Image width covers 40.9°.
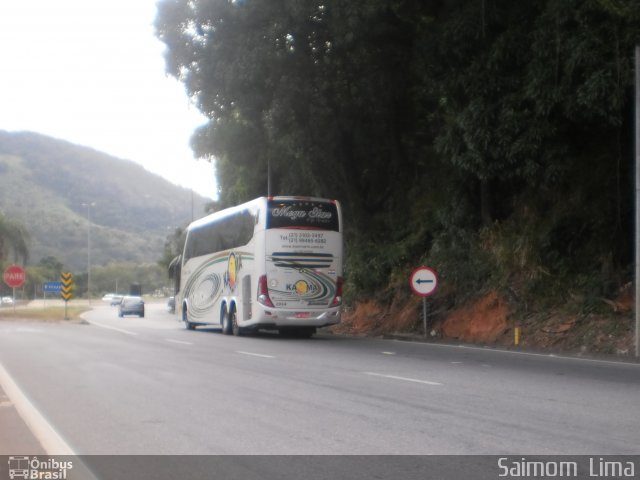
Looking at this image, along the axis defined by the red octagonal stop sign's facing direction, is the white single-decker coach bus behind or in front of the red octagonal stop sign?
in front

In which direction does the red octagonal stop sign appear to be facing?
toward the camera

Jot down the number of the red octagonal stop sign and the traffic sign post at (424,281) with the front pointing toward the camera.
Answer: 2

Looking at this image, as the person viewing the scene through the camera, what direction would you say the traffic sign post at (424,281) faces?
facing the viewer

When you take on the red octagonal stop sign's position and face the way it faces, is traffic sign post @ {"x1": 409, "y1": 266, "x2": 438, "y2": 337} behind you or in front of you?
in front

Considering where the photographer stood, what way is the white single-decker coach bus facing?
facing away from the viewer and to the left of the viewer

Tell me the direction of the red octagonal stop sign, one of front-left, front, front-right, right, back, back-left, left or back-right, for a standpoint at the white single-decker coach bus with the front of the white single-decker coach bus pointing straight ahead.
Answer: front

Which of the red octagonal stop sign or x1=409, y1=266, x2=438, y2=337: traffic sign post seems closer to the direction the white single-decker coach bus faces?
the red octagonal stop sign

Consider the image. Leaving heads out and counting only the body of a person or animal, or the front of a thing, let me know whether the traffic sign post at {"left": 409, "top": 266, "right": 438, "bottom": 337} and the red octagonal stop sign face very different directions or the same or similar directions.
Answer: same or similar directions

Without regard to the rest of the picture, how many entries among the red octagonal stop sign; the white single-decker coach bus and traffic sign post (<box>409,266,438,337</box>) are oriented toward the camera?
2

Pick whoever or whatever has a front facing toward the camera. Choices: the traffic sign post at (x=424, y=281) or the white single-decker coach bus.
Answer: the traffic sign post

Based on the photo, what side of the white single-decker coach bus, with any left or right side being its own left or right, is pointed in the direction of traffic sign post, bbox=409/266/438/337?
back

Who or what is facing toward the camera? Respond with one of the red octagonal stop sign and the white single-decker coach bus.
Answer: the red octagonal stop sign

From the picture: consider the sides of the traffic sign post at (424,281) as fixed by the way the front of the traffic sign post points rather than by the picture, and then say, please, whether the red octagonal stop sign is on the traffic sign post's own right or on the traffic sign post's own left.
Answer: on the traffic sign post's own right
